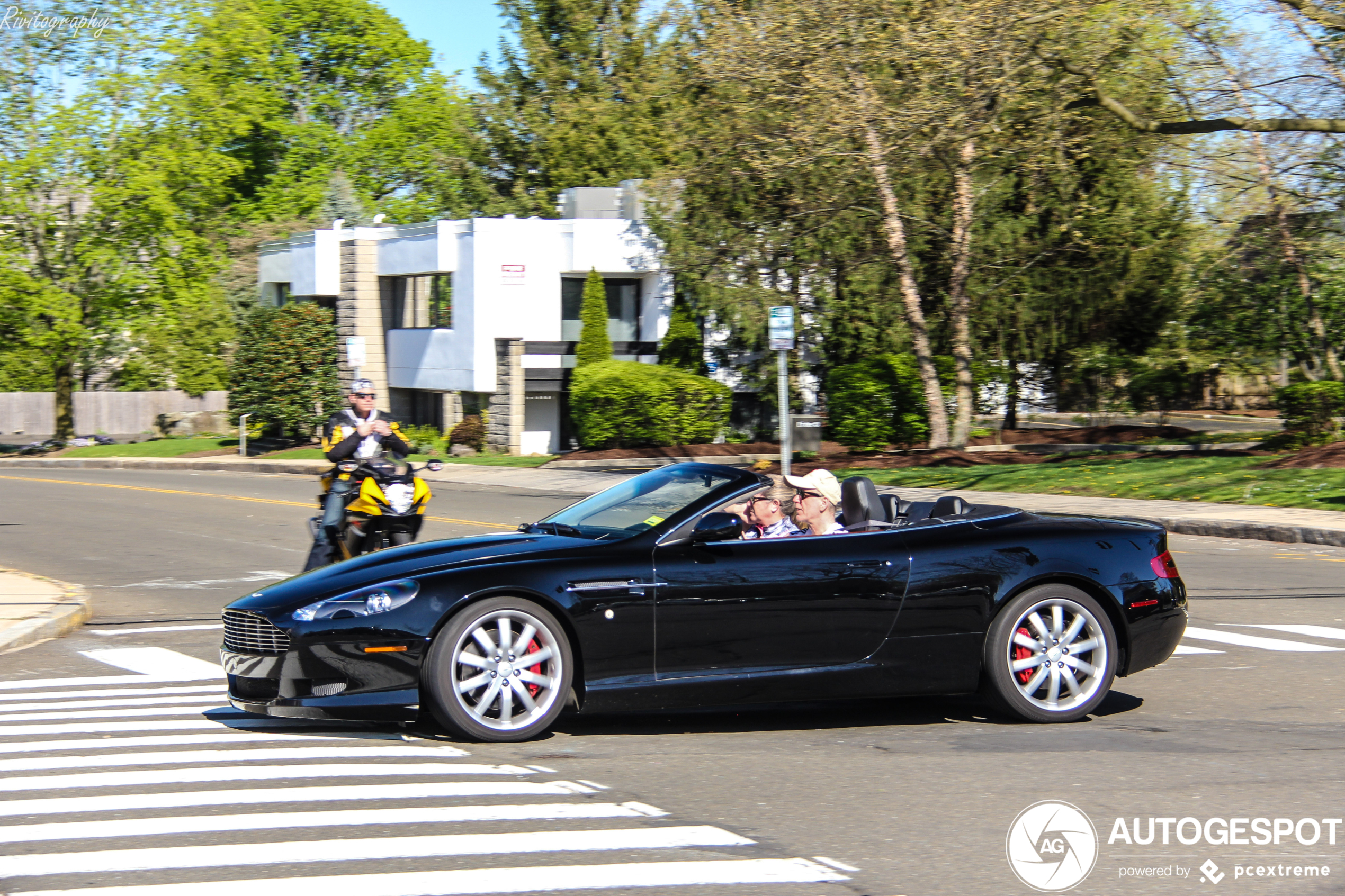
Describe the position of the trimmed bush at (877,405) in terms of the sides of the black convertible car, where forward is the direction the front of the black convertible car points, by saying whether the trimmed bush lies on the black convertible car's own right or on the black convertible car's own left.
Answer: on the black convertible car's own right

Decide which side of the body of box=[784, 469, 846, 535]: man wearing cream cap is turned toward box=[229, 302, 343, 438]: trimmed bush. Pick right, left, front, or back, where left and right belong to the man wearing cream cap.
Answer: right

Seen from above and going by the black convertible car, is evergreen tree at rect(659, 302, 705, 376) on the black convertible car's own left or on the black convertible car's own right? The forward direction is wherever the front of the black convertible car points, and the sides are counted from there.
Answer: on the black convertible car's own right

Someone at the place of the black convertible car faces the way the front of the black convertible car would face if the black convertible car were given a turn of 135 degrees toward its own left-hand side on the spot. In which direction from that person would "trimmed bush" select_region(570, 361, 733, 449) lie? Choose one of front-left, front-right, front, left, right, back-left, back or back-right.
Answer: back-left

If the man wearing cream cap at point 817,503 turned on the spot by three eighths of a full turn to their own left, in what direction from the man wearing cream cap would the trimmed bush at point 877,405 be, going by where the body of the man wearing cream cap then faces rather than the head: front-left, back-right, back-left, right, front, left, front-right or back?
back-left

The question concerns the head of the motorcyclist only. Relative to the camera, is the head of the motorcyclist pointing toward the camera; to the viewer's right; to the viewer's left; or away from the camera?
toward the camera

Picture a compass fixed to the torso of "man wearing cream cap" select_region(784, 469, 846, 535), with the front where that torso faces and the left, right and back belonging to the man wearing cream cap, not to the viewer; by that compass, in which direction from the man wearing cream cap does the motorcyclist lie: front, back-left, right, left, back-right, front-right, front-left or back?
front-right

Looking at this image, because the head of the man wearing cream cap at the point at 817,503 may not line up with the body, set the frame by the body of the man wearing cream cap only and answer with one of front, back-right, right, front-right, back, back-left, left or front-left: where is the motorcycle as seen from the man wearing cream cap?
front-right

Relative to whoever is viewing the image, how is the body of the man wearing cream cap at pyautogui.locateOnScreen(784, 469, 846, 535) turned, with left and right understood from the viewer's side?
facing to the left of the viewer

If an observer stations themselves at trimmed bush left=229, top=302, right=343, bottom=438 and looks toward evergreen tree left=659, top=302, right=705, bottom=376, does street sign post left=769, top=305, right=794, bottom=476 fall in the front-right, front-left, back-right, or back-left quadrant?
front-right

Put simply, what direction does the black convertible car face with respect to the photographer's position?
facing to the left of the viewer

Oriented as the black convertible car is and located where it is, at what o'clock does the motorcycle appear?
The motorcycle is roughly at 2 o'clock from the black convertible car.

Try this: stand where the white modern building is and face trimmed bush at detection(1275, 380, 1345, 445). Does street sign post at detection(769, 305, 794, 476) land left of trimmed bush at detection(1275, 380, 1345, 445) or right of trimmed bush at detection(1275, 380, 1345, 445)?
right
